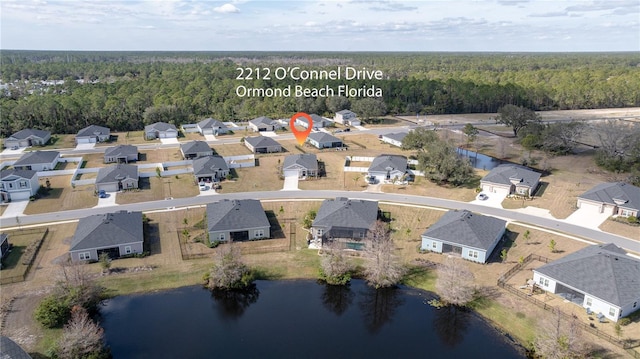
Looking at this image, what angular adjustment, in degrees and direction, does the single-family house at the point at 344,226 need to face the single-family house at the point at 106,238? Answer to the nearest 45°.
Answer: approximately 90° to its left

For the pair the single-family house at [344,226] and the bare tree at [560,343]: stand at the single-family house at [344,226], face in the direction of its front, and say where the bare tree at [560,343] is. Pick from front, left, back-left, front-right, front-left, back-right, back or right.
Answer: back-right

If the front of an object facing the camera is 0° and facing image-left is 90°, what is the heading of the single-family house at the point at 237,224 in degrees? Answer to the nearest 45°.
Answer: approximately 180°

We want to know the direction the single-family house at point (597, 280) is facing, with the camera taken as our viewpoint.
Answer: facing away from the viewer and to the right of the viewer

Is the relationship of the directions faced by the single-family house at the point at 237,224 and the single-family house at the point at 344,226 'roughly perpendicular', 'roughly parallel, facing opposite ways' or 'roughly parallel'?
roughly parallel

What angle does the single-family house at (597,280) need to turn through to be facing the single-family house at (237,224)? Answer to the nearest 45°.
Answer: approximately 135° to its left

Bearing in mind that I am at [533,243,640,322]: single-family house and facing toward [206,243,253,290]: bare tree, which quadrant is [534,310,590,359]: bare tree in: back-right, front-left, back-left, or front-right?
front-left

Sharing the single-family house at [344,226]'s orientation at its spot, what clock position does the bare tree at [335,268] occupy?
The bare tree is roughly at 6 o'clock from the single-family house.

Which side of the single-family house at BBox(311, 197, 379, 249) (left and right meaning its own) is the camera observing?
back

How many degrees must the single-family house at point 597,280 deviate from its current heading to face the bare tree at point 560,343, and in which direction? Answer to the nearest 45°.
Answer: approximately 135° to its right

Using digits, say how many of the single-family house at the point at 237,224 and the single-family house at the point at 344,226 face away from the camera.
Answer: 2

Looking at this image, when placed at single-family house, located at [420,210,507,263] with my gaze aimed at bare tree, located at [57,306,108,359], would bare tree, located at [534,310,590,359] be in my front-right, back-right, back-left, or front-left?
front-left

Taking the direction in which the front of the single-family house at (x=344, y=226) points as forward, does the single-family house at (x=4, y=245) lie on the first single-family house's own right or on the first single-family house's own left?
on the first single-family house's own left

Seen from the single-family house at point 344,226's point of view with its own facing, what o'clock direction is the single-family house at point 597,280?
the single-family house at point 597,280 is roughly at 4 o'clock from the single-family house at point 344,226.
